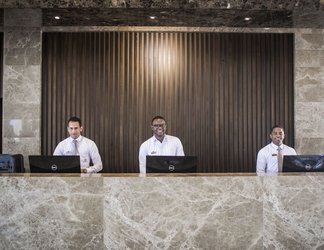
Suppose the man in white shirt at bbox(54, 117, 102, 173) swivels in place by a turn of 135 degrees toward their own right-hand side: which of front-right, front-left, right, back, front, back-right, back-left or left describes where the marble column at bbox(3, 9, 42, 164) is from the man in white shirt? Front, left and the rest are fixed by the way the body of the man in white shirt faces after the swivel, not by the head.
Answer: front

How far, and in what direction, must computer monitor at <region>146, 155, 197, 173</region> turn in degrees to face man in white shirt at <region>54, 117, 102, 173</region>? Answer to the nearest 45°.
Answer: approximately 45° to its left

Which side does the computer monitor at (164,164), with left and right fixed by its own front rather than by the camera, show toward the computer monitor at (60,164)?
left

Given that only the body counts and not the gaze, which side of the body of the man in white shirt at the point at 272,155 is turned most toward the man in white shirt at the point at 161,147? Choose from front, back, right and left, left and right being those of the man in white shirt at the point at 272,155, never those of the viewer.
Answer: right

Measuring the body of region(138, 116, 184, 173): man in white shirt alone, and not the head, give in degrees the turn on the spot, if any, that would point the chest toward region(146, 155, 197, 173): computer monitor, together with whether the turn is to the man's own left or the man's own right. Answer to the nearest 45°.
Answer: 0° — they already face it

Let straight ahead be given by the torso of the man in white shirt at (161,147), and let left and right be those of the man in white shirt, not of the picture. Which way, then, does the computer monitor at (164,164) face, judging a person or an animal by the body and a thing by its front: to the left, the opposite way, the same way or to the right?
the opposite way

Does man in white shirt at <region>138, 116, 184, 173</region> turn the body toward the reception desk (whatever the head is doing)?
yes

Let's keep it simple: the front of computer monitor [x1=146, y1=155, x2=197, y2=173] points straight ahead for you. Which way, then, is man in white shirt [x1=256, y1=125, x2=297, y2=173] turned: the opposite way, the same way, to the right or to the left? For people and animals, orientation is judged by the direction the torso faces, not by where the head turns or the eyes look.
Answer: the opposite way

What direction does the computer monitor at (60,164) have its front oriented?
away from the camera

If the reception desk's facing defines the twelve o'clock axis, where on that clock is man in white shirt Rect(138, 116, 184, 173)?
The man in white shirt is roughly at 6 o'clock from the reception desk.

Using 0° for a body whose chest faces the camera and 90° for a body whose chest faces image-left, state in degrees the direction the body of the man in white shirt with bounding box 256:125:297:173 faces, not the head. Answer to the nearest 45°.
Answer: approximately 0°
